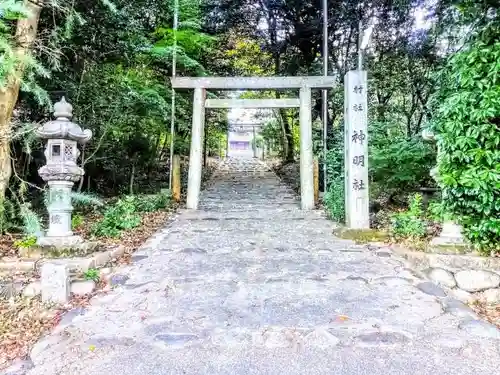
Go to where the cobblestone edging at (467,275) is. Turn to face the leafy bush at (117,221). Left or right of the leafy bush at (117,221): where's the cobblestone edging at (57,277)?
left

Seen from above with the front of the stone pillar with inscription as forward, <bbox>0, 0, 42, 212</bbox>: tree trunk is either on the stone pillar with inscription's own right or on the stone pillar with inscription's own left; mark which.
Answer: on the stone pillar with inscription's own right

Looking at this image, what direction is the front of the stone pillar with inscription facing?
toward the camera

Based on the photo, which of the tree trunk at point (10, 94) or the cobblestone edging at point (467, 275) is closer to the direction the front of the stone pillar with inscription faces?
the cobblestone edging

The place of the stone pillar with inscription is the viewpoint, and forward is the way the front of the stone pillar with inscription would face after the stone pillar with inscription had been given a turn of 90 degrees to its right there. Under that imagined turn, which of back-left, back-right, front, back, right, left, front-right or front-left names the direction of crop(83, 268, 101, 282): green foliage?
front-left

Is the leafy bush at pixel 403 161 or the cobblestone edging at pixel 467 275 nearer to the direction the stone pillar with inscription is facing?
the cobblestone edging

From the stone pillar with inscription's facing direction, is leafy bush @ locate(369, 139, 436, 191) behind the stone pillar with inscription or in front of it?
behind

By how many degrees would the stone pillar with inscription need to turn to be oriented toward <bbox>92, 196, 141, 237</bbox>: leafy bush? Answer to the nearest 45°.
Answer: approximately 90° to its right
